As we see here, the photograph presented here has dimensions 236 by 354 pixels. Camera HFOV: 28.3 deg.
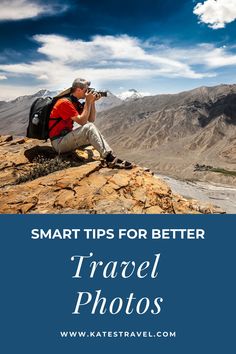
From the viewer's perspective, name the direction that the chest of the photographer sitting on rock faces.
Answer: to the viewer's right

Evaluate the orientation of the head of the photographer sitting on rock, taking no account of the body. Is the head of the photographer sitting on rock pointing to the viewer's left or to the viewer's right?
to the viewer's right
